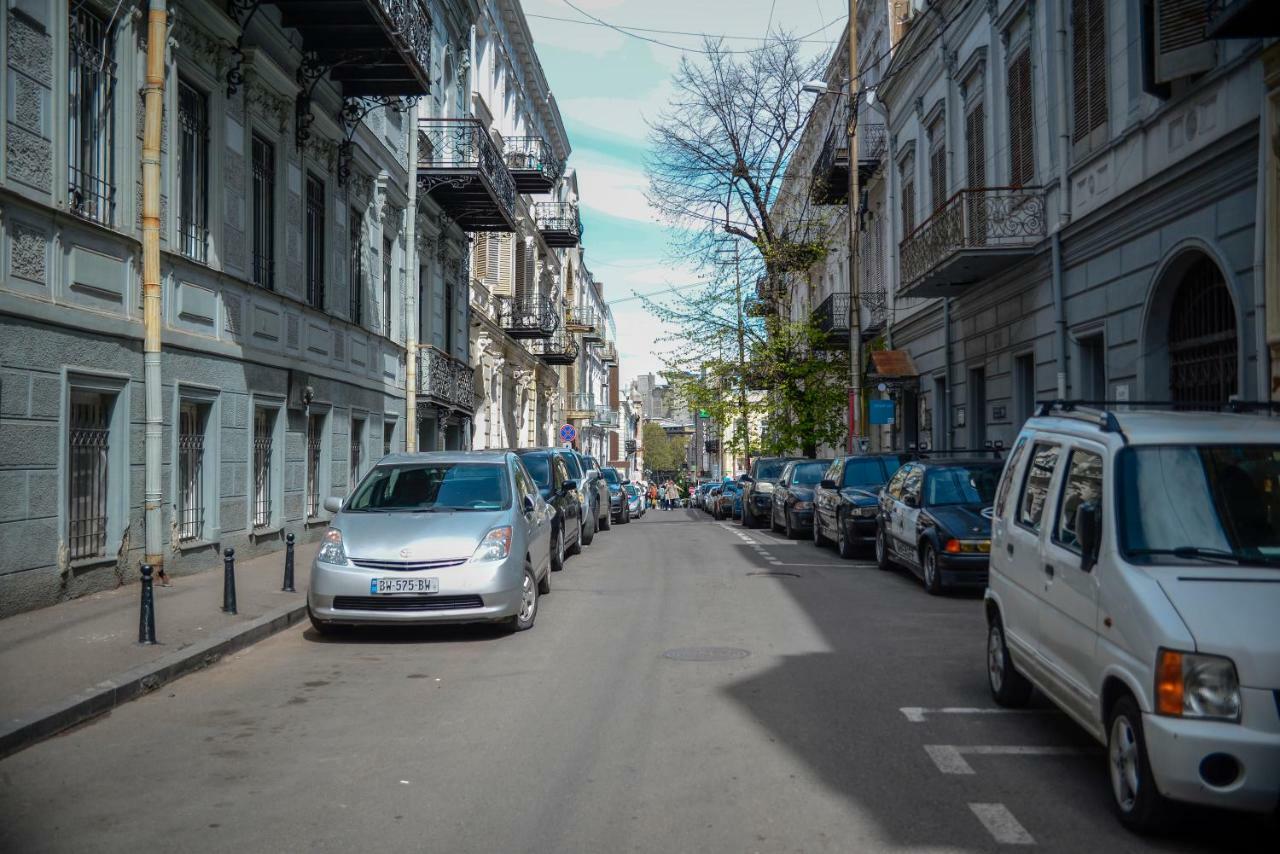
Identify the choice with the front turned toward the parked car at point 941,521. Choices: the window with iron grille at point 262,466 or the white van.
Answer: the window with iron grille

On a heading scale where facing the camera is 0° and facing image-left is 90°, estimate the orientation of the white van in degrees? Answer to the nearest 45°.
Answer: approximately 315°

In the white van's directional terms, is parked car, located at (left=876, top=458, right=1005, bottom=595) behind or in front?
behind

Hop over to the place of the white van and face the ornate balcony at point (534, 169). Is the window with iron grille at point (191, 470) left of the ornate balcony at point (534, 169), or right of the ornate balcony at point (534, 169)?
left

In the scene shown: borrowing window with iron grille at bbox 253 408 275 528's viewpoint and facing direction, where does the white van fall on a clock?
The white van is roughly at 1 o'clock from the window with iron grille.

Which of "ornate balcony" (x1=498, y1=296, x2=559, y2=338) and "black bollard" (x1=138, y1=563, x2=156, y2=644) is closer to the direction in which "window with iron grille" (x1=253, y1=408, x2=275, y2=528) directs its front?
the black bollard

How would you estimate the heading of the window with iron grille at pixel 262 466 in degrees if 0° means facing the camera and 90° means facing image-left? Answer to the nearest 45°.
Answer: approximately 315°

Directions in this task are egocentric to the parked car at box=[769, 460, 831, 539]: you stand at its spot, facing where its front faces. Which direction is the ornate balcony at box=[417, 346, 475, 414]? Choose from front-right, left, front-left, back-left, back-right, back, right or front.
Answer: back-right

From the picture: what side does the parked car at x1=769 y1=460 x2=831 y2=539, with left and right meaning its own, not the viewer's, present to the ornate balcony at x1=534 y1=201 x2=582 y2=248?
back

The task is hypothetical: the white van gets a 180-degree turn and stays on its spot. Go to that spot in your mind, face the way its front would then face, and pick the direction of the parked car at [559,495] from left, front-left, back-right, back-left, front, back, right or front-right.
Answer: front
